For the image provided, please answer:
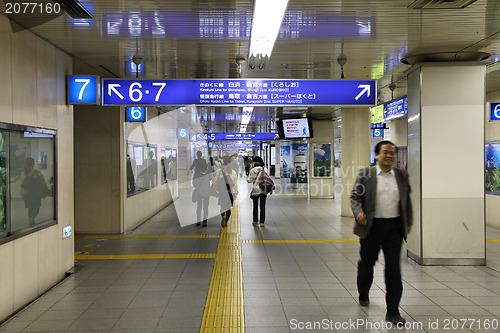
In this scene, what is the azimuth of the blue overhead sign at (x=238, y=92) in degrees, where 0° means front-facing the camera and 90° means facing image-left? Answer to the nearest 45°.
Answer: approximately 0°

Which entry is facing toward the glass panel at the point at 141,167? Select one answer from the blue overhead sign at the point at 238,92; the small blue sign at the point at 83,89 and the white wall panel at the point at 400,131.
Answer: the white wall panel

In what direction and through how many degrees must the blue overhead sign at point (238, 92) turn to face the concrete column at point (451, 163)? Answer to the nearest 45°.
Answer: approximately 90° to its left

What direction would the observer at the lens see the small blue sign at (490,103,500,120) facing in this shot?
facing the viewer

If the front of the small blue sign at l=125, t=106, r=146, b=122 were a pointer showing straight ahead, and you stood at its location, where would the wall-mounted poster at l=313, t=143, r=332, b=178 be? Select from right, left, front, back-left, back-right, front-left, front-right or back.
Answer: back-left

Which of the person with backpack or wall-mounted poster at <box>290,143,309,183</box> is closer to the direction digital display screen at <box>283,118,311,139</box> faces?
the person with backpack

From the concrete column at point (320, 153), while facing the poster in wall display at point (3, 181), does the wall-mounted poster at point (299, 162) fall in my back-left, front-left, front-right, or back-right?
back-right

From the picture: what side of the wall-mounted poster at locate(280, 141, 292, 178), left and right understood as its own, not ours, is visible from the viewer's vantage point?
front

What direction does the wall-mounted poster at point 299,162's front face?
toward the camera

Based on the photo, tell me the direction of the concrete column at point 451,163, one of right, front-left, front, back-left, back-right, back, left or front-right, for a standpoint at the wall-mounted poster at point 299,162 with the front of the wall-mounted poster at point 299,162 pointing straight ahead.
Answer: front

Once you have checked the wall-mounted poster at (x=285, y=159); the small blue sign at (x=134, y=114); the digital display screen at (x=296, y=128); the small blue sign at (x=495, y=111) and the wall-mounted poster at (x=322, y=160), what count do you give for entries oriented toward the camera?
5
